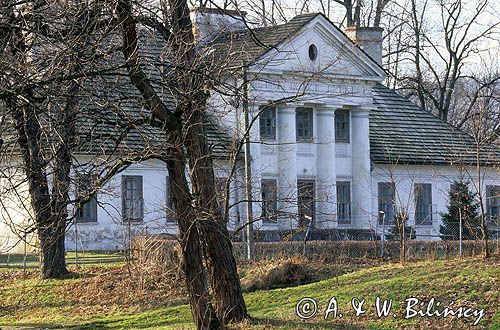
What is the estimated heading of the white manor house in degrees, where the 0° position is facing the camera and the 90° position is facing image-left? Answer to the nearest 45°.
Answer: approximately 315°

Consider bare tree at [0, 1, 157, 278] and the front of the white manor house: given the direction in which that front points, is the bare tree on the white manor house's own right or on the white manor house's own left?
on the white manor house's own right

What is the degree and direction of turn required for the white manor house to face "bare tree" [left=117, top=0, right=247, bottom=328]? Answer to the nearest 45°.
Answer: approximately 45° to its right

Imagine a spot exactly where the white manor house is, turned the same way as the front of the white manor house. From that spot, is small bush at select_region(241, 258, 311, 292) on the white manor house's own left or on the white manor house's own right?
on the white manor house's own right
